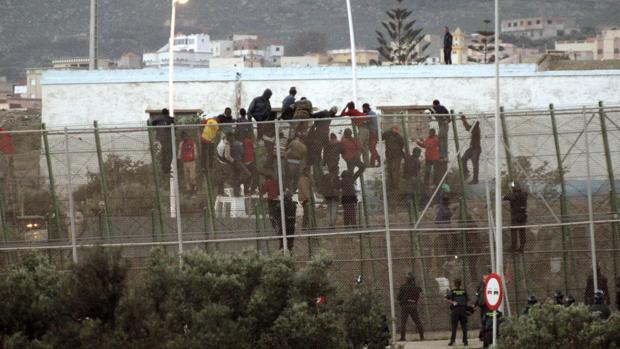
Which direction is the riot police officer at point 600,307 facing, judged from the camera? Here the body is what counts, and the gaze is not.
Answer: away from the camera

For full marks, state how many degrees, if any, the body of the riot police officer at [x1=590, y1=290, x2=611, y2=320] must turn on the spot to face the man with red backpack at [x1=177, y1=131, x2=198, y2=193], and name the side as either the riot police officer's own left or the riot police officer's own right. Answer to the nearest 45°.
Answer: approximately 90° to the riot police officer's own left

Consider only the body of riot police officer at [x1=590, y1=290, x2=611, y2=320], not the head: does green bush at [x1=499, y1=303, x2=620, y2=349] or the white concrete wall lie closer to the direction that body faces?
the white concrete wall

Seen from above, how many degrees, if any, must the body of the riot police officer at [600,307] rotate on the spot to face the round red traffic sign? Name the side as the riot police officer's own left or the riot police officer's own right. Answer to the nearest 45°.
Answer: approximately 135° to the riot police officer's own left

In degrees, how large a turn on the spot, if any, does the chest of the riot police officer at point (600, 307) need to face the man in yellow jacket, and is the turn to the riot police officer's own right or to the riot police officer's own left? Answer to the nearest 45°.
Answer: approximately 90° to the riot police officer's own left
